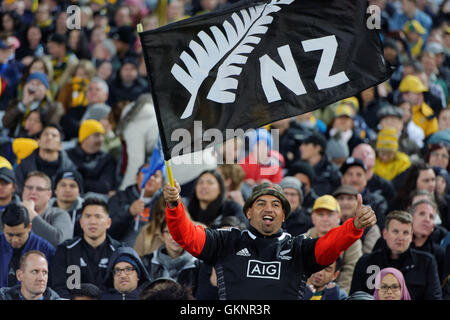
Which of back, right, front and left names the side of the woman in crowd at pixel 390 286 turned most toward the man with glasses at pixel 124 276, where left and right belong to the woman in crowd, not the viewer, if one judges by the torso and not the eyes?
right

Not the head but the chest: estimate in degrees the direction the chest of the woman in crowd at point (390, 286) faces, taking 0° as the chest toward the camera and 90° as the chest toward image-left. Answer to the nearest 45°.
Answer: approximately 0°

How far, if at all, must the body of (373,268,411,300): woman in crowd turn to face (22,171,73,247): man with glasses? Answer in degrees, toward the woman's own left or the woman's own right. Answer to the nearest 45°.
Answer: approximately 90° to the woman's own right

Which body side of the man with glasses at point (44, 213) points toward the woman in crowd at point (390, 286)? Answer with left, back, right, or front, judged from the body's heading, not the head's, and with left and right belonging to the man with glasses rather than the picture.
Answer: left

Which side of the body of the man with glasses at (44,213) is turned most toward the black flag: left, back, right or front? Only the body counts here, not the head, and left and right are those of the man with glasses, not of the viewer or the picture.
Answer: left

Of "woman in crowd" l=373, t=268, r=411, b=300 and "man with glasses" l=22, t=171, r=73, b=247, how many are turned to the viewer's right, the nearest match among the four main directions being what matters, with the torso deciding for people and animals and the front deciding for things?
0
